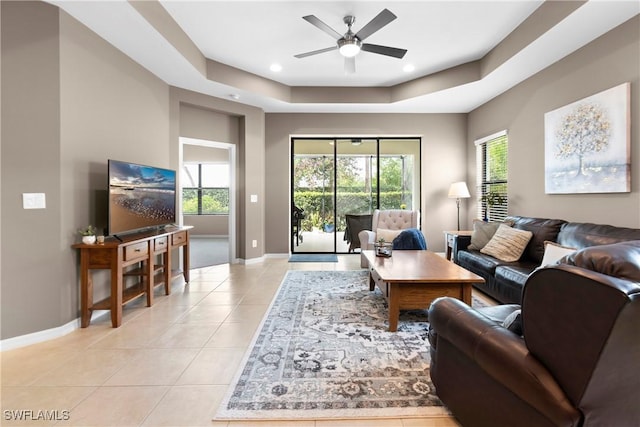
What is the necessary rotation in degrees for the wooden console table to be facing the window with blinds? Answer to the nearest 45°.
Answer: approximately 45° to its left

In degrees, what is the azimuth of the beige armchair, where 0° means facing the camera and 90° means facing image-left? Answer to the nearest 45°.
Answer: approximately 45°

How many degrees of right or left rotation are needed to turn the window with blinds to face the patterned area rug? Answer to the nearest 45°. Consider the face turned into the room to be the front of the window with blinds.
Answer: approximately 45° to its left

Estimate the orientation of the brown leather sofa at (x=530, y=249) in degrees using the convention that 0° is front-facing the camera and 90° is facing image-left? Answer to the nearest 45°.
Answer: approximately 45°

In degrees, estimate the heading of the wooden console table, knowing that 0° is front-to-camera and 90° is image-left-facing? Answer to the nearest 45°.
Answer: approximately 315°

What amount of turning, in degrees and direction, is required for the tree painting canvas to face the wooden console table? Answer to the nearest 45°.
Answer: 0° — it already faces it

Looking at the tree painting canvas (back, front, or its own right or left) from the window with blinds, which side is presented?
right

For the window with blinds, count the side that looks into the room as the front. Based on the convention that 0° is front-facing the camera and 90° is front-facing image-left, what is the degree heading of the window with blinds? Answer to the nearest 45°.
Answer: approximately 45°

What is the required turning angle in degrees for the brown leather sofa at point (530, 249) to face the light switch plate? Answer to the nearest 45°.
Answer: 0° — it already faces it
